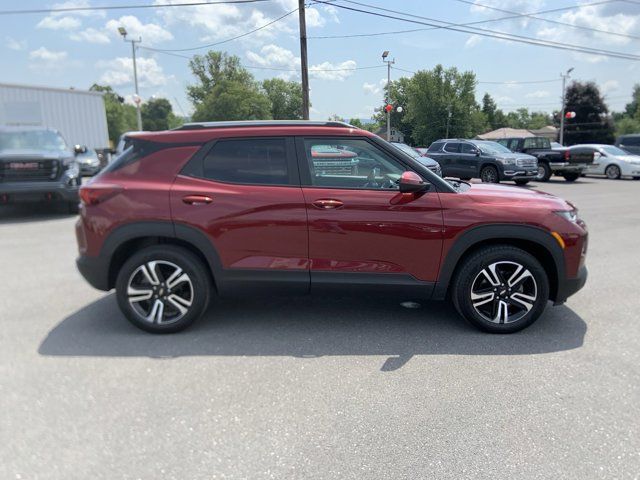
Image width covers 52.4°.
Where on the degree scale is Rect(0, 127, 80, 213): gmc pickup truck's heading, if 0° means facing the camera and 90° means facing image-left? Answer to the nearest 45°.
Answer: approximately 0°

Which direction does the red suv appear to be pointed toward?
to the viewer's right

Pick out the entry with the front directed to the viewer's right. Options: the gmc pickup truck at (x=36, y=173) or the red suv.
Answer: the red suv

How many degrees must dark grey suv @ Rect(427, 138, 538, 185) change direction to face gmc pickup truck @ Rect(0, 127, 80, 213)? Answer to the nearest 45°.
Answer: approximately 90° to its right

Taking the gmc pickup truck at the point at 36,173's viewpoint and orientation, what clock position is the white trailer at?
The white trailer is roughly at 6 o'clock from the gmc pickup truck.

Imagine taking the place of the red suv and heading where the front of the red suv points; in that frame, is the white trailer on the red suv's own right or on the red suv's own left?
on the red suv's own left

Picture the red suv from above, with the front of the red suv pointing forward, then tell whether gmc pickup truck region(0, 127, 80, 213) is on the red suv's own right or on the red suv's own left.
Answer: on the red suv's own left

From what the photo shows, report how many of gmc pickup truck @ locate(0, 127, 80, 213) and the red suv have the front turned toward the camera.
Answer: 1

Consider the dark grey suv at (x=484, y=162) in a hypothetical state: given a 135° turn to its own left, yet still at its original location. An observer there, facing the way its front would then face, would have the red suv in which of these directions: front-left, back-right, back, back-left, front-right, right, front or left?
back

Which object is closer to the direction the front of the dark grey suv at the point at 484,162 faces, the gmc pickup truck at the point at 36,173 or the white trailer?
the gmc pickup truck

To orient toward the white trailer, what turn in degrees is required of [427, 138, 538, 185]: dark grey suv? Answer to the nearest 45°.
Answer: approximately 135° to its right

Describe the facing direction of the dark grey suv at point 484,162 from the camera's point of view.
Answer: facing the viewer and to the right of the viewer
